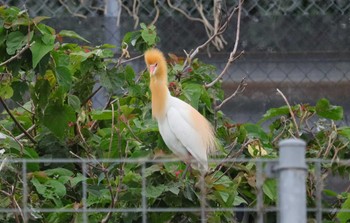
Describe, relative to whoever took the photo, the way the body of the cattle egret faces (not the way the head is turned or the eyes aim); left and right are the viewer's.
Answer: facing the viewer and to the left of the viewer

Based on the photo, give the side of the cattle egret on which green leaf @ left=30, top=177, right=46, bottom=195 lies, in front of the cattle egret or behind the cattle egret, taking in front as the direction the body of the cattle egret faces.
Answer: in front

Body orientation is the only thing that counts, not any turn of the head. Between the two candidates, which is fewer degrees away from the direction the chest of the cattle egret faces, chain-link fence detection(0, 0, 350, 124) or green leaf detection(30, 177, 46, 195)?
the green leaf
